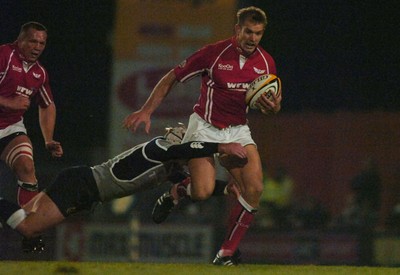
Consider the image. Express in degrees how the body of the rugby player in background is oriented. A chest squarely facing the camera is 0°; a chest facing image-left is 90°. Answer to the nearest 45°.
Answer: approximately 315°
